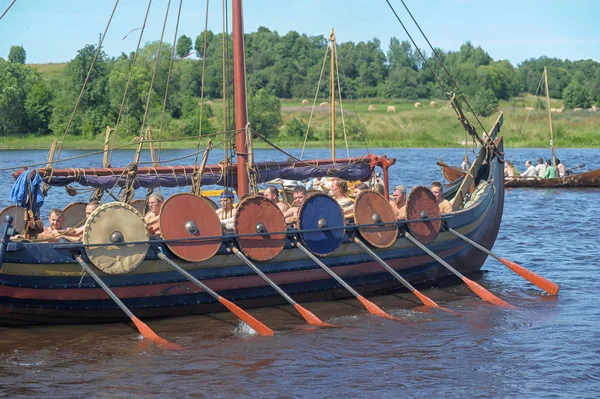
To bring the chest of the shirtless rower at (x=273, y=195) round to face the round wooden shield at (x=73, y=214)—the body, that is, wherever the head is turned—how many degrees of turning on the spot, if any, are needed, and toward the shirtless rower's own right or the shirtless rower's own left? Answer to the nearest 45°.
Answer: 0° — they already face it

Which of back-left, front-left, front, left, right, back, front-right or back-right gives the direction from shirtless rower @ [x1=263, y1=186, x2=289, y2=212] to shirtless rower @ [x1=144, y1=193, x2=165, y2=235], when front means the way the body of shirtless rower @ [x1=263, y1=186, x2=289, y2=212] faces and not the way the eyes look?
front-left

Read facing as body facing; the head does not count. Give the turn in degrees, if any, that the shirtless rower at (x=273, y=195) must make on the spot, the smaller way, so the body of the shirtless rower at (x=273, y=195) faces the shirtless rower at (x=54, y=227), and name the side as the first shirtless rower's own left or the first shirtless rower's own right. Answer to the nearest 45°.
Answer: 0° — they already face them

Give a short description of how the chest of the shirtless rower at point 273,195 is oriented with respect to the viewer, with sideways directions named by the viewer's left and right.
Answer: facing to the left of the viewer

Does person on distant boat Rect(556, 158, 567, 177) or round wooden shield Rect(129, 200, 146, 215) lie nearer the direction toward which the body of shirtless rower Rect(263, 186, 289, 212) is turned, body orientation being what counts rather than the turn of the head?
the round wooden shield

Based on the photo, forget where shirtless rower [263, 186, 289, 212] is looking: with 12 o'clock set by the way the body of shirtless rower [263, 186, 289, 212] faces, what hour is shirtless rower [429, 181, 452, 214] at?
shirtless rower [429, 181, 452, 214] is roughly at 5 o'clock from shirtless rower [263, 186, 289, 212].

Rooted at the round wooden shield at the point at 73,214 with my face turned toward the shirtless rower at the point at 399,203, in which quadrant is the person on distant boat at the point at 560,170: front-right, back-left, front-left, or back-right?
front-left

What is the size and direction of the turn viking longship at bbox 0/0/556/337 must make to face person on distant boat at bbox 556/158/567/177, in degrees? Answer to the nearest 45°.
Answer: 0° — it already faces them

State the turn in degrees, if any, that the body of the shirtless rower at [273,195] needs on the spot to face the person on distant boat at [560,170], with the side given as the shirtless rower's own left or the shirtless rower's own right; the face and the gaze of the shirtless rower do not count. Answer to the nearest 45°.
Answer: approximately 135° to the shirtless rower's own right

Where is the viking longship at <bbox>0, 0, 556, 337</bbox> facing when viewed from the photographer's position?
facing away from the viewer and to the right of the viewer
